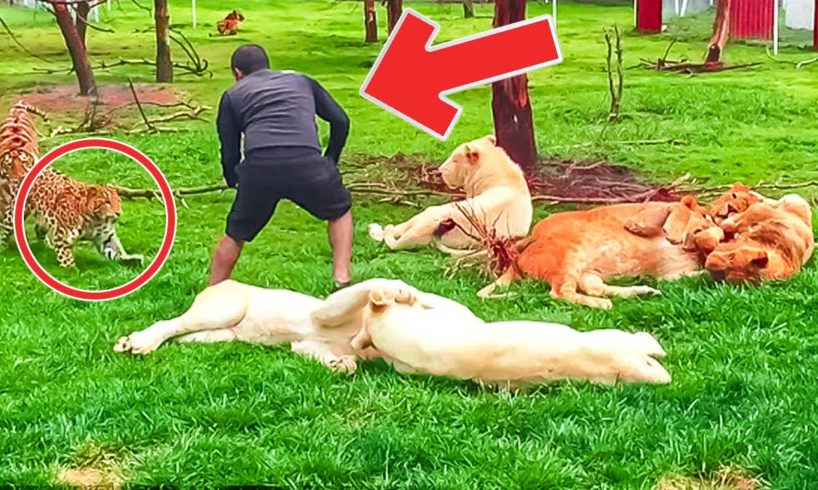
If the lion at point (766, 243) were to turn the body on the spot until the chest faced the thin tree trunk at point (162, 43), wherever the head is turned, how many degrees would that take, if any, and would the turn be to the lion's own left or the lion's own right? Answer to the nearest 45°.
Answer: approximately 45° to the lion's own right

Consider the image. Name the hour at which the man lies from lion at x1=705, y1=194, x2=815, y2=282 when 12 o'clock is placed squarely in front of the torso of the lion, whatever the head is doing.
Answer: The man is roughly at 1 o'clock from the lion.

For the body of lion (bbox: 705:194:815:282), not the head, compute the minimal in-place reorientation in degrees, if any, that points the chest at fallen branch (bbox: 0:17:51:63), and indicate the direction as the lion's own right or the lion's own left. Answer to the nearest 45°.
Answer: approximately 45° to the lion's own right

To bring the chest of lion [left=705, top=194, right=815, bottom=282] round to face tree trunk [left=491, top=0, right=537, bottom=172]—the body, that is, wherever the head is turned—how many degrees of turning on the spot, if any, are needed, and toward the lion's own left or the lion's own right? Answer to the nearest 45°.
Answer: approximately 45° to the lion's own right

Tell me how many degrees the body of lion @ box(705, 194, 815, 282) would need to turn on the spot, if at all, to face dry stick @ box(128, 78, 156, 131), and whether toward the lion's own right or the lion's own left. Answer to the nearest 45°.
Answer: approximately 45° to the lion's own right

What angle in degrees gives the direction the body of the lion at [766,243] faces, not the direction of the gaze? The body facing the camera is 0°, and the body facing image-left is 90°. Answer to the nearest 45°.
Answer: approximately 45°

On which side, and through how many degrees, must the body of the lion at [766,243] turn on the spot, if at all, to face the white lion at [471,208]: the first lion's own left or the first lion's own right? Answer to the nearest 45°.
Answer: approximately 45° to the first lion's own right
